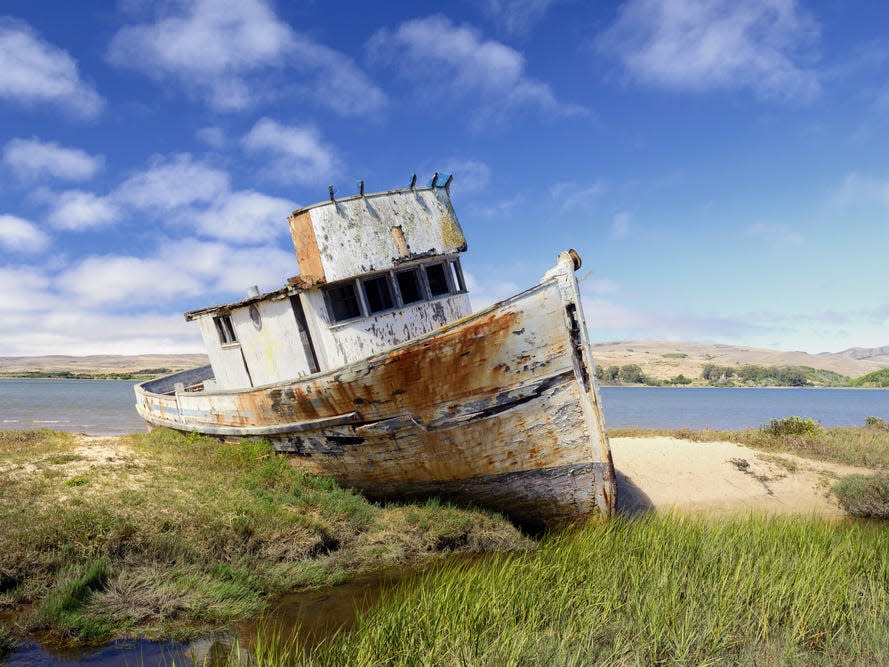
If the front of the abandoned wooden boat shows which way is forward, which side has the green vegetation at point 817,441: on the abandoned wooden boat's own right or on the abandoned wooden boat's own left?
on the abandoned wooden boat's own left

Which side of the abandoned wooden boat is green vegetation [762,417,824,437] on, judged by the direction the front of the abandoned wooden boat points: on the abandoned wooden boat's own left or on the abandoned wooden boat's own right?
on the abandoned wooden boat's own left

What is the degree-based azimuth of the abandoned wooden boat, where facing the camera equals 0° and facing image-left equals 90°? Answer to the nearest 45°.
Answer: approximately 315°
